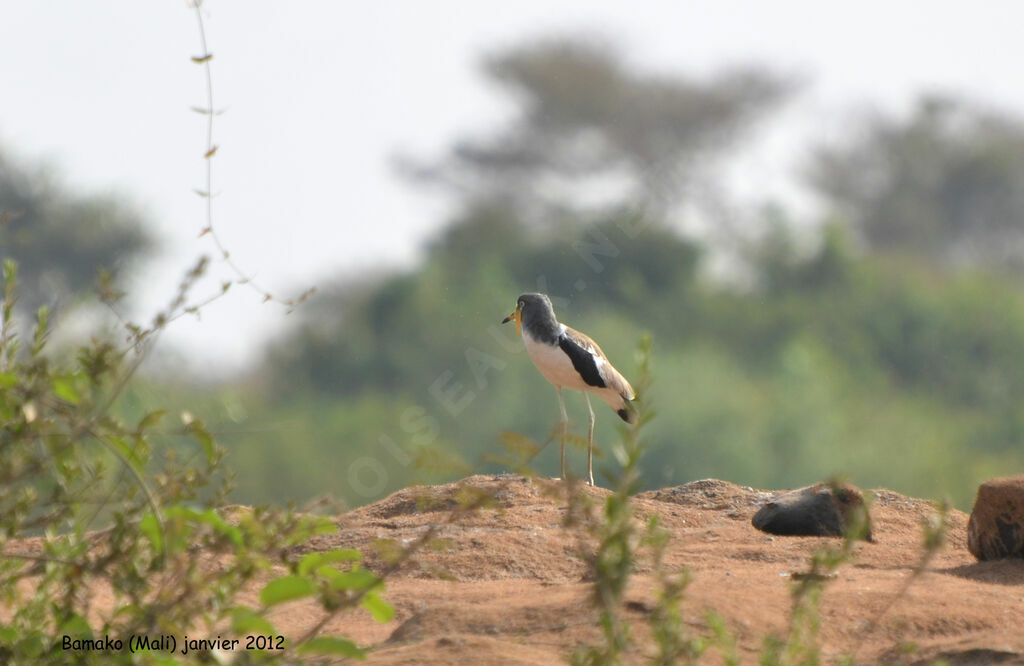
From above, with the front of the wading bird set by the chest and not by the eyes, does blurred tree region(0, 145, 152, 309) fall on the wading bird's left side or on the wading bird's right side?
on the wading bird's right side

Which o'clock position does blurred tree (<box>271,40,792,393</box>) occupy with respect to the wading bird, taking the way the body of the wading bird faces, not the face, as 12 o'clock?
The blurred tree is roughly at 3 o'clock from the wading bird.

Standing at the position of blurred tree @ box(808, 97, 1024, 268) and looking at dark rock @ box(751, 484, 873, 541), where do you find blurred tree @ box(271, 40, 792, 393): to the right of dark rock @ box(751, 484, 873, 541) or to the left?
right

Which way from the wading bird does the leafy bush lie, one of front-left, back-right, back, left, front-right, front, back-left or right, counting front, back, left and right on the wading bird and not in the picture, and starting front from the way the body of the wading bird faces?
left

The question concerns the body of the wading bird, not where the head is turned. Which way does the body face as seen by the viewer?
to the viewer's left

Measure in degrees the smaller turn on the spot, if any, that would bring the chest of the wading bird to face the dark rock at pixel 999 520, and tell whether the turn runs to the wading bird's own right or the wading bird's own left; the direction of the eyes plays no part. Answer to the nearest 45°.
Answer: approximately 135° to the wading bird's own left
